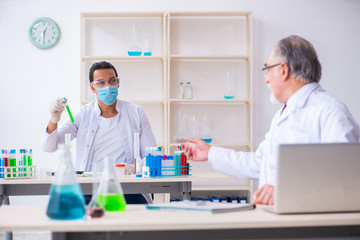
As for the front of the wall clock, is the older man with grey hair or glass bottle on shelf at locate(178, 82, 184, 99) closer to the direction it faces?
the older man with grey hair

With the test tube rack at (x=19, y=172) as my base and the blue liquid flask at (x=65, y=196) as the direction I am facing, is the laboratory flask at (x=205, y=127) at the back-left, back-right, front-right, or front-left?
back-left

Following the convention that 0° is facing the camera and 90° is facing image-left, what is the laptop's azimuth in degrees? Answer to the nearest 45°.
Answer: approximately 180°

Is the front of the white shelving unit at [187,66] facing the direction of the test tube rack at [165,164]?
yes

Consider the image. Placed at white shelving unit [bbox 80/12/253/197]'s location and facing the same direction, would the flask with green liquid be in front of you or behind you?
in front

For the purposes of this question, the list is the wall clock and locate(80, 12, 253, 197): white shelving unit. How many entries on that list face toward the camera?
2

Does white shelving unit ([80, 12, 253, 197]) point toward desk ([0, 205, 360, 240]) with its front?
yes

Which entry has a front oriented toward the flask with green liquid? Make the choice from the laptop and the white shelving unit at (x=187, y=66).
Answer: the white shelving unit

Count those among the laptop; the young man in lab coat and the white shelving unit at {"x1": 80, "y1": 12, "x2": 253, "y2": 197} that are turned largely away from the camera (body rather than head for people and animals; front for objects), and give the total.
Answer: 1

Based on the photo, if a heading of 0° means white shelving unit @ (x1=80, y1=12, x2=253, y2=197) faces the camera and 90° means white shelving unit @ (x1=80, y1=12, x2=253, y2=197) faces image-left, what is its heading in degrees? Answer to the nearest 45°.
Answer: approximately 0°

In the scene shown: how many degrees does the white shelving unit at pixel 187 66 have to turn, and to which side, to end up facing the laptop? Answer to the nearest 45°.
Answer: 0° — it already faces it

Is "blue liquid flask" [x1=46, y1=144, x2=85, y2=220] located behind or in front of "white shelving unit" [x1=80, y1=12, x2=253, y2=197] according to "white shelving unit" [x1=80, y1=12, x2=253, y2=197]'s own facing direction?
in front

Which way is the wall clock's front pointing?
toward the camera
